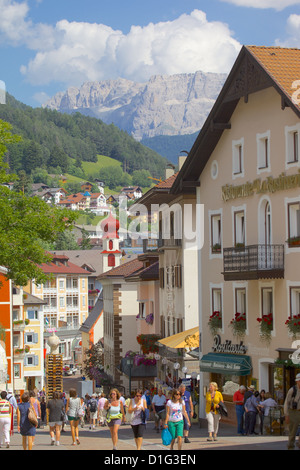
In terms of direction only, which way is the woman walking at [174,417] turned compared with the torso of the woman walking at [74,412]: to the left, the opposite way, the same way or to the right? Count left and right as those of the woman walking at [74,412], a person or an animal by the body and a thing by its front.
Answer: the opposite way

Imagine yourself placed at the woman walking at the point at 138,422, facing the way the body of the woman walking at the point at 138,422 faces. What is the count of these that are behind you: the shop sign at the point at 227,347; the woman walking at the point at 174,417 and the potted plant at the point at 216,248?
2

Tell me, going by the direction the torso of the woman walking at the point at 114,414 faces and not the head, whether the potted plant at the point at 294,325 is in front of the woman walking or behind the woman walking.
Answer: behind

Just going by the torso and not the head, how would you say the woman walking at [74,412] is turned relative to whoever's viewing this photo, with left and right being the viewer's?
facing away from the viewer

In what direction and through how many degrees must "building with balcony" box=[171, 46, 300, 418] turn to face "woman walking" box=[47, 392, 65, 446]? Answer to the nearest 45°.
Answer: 0° — it already faces them

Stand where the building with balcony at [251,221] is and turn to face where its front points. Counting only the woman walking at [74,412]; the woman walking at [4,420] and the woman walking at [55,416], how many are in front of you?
3
